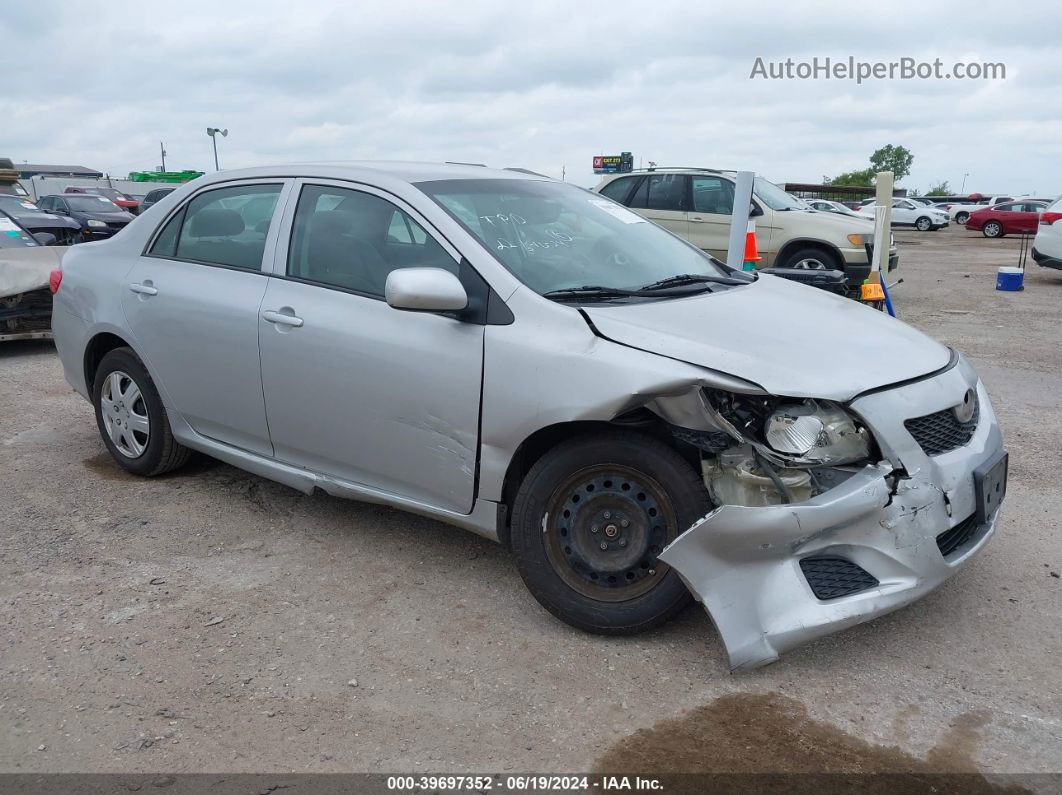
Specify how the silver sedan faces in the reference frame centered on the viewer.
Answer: facing the viewer and to the right of the viewer

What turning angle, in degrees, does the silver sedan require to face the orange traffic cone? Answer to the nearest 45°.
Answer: approximately 135° to its left

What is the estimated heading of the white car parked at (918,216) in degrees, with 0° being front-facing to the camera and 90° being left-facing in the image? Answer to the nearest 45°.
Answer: approximately 315°

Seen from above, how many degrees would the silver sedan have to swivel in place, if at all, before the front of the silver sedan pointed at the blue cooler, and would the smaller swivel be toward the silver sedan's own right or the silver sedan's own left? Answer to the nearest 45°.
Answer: approximately 90° to the silver sedan's own left

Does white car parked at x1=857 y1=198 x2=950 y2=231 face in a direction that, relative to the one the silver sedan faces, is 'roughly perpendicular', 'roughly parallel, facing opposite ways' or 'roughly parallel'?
roughly parallel
